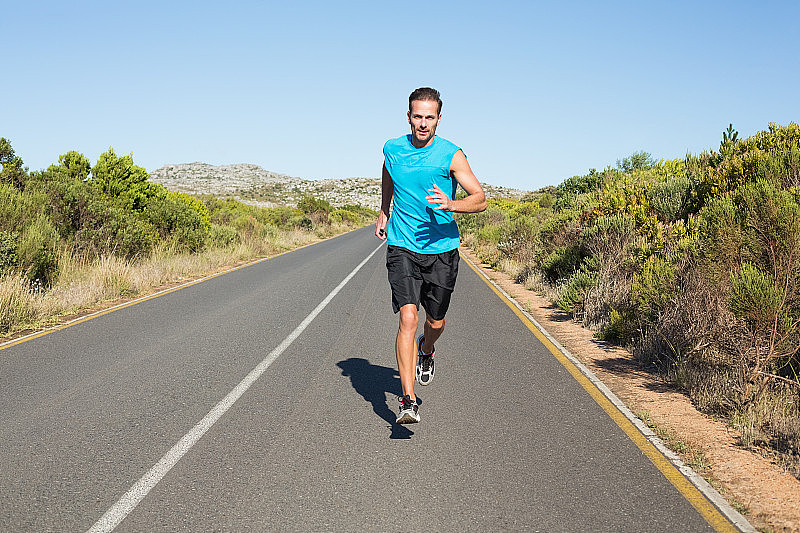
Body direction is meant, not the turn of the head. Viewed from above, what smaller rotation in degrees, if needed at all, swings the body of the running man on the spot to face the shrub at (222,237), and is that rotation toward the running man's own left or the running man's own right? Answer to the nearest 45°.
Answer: approximately 180°

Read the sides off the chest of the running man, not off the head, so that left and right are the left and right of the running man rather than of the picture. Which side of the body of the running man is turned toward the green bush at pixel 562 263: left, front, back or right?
back

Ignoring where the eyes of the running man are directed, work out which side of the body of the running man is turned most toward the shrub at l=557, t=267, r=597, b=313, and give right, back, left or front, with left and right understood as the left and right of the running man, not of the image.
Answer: back

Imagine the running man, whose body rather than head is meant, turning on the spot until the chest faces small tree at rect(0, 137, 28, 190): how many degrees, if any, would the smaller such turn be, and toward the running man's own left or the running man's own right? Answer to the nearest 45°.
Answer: approximately 135° to the running man's own right

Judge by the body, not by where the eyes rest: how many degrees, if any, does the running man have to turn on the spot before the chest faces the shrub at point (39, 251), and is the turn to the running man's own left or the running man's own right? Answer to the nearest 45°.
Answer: approximately 135° to the running man's own right

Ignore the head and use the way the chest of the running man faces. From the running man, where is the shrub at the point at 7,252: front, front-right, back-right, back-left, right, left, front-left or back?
back-right

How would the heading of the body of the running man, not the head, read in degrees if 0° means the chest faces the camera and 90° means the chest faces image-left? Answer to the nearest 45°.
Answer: approximately 0°

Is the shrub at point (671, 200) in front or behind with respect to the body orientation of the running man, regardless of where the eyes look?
behind
